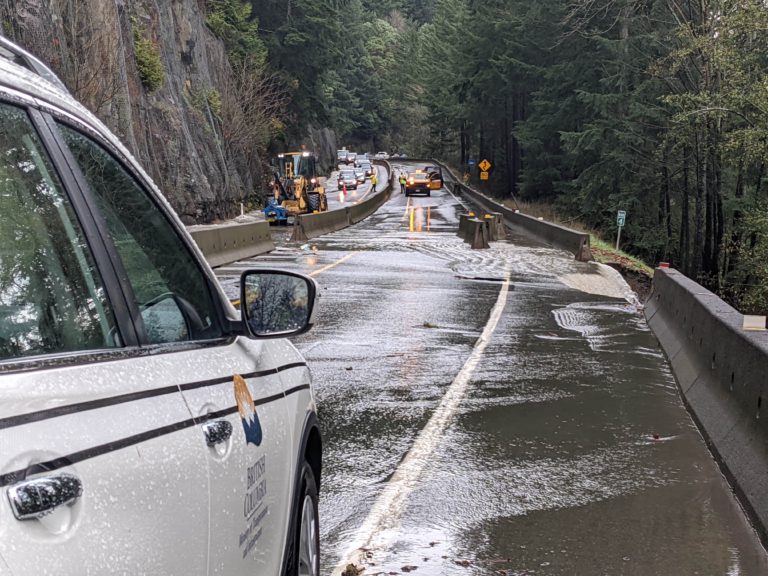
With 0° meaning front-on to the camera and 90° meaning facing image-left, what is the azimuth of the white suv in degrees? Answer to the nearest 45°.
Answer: approximately 225°

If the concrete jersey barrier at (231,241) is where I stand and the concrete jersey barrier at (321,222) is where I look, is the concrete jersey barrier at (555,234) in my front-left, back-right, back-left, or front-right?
front-right

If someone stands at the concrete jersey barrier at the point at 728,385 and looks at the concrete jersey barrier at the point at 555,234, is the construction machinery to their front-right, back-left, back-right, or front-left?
front-left

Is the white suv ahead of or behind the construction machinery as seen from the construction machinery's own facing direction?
ahead

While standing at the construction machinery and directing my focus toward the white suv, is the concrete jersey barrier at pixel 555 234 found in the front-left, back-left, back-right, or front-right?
front-left

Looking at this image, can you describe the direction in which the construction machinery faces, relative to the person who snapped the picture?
facing the viewer and to the left of the viewer

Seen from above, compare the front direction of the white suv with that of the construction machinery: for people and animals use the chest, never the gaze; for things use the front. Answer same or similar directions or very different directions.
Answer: very different directions

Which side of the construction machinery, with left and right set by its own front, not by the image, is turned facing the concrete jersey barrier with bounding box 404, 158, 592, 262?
left

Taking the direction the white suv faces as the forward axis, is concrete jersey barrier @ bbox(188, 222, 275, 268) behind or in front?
in front
